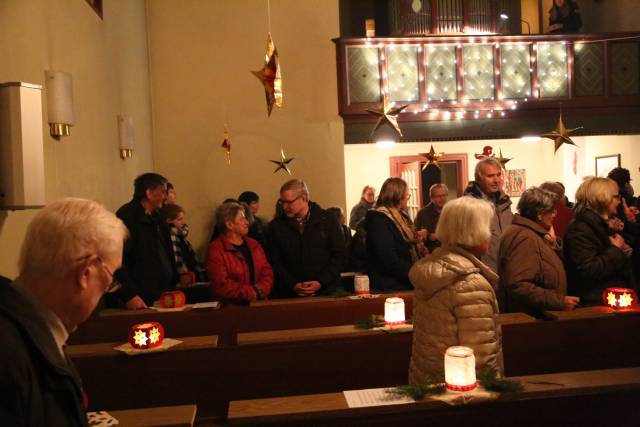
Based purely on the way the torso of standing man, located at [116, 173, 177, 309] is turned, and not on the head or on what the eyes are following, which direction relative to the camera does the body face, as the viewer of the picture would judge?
to the viewer's right

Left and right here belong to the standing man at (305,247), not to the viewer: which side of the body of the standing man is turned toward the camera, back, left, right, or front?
front

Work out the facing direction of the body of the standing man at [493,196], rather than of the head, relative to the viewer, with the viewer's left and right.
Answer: facing the viewer and to the right of the viewer

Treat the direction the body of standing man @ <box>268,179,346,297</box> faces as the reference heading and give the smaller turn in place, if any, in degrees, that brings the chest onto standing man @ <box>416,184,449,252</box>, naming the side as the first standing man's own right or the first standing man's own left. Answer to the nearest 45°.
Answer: approximately 135° to the first standing man's own left

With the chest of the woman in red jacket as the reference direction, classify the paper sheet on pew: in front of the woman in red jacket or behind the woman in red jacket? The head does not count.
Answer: in front

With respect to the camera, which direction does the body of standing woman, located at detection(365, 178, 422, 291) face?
to the viewer's right
